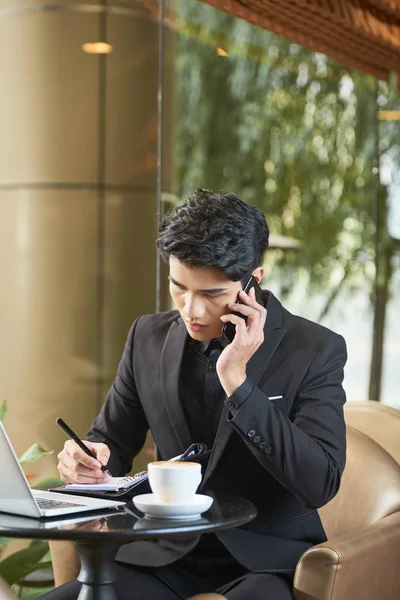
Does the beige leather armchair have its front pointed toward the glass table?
yes

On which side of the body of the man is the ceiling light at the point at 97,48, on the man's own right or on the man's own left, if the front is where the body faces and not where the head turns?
on the man's own right

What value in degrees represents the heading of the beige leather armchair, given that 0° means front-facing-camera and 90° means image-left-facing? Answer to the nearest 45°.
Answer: approximately 45°

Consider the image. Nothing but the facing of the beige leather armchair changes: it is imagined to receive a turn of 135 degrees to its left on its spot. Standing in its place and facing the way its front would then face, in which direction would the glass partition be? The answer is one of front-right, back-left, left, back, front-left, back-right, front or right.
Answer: left

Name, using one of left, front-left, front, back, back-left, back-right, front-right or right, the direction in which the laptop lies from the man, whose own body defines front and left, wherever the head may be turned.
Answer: front

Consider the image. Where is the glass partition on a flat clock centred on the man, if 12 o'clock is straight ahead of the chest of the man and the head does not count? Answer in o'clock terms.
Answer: The glass partition is roughly at 5 o'clock from the man.

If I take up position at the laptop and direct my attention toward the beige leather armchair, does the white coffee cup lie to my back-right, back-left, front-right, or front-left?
front-right

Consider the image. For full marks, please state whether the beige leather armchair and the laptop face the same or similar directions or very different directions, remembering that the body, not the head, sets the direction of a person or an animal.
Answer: very different directions

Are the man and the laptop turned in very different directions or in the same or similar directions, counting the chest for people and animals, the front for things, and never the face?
very different directions

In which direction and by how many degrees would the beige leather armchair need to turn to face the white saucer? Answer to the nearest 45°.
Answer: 0° — it already faces it

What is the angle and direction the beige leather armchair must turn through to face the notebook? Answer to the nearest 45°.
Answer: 0° — it already faces it

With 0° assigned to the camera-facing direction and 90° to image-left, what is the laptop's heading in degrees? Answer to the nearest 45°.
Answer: approximately 225°

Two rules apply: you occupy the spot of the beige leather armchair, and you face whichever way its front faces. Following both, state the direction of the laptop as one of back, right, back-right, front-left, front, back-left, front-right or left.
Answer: front

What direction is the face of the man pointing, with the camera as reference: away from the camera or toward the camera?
toward the camera
